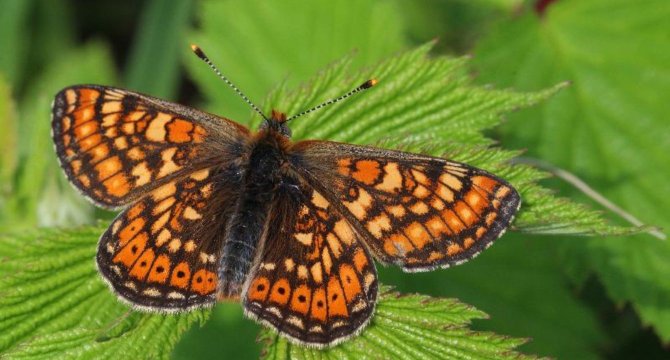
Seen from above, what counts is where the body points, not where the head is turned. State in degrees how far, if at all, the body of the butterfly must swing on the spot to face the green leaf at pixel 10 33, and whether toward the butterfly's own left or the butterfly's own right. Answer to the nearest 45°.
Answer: approximately 45° to the butterfly's own left

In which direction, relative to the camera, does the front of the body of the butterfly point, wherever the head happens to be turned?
away from the camera
